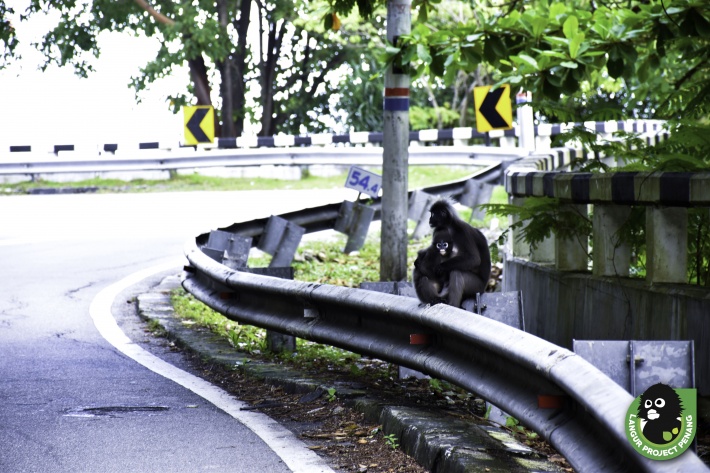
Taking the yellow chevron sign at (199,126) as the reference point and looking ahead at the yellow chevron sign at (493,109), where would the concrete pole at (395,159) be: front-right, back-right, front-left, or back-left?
front-right

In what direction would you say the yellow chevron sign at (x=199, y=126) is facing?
toward the camera

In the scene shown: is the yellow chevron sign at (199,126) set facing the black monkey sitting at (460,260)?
yes

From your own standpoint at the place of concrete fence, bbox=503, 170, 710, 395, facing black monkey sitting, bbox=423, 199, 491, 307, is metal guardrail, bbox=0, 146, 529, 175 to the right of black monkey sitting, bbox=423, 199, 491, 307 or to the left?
right

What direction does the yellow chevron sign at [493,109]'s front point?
toward the camera

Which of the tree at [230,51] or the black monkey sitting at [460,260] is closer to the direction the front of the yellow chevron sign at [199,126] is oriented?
the black monkey sitting

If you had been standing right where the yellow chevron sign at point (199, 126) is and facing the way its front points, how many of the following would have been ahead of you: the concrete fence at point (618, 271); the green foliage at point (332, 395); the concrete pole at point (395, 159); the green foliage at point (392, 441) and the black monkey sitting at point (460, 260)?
5

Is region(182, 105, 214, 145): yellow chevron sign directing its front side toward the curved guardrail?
yes

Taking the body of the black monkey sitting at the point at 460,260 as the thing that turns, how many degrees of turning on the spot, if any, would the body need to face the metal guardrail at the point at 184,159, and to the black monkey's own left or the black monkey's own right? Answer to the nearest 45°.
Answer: approximately 90° to the black monkey's own right

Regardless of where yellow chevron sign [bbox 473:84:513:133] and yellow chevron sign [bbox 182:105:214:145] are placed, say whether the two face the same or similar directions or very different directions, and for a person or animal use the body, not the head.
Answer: same or similar directions
